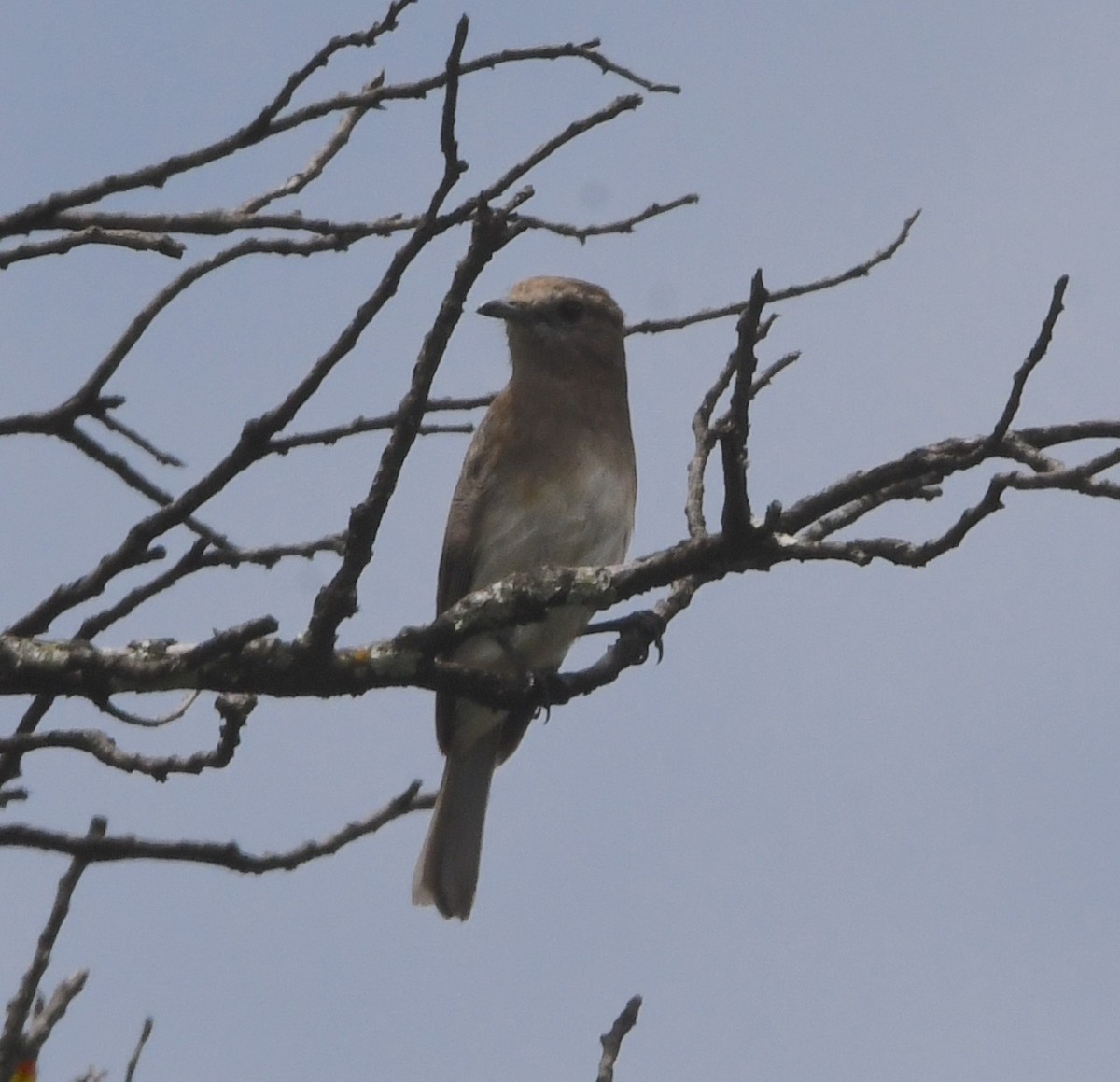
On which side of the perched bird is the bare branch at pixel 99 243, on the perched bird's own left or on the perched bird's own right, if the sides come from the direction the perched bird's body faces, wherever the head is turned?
on the perched bird's own right

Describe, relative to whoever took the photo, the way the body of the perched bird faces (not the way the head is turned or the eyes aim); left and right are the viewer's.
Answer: facing the viewer and to the right of the viewer

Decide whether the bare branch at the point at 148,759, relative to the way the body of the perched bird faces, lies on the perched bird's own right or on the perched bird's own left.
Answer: on the perched bird's own right
